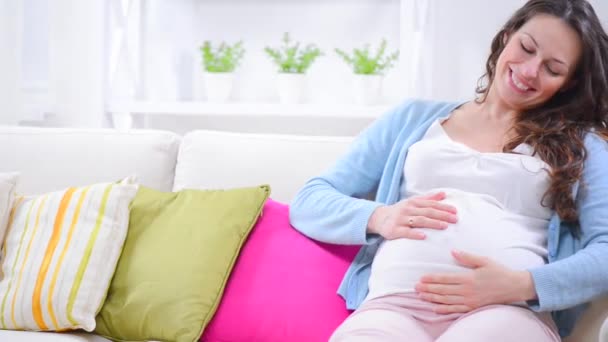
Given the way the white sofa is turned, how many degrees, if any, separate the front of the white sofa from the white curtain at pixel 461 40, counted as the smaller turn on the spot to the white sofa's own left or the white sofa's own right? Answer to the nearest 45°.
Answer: approximately 135° to the white sofa's own left

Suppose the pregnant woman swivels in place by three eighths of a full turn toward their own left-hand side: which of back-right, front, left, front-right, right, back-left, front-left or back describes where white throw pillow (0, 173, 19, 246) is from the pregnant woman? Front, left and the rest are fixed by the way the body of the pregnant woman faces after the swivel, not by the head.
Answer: back-left

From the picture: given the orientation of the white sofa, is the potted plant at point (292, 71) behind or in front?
behind

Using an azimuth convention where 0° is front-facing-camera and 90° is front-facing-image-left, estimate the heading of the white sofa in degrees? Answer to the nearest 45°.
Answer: approximately 0°

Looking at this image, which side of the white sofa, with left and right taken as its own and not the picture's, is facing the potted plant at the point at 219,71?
back

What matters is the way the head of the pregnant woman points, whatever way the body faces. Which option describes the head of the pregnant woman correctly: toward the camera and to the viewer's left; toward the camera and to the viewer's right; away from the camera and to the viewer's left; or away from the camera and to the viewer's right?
toward the camera and to the viewer's left

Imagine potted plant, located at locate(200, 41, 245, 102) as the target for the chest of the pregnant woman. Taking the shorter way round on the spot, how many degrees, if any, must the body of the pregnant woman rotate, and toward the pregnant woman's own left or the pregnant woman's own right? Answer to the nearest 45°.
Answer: approximately 135° to the pregnant woman's own right

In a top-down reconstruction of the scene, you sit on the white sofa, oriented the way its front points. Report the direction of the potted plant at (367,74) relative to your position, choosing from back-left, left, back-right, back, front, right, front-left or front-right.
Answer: back-left

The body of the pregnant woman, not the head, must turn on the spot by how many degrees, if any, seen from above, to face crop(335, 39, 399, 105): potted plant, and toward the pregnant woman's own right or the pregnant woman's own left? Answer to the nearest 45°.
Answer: approximately 135° to the pregnant woman's own right

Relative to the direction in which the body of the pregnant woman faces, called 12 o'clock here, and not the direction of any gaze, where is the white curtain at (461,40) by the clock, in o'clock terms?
The white curtain is roughly at 6 o'clock from the pregnant woman.

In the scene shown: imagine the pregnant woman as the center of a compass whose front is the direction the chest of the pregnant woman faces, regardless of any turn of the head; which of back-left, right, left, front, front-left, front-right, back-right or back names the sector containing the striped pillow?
right

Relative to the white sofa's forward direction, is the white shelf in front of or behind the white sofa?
behind

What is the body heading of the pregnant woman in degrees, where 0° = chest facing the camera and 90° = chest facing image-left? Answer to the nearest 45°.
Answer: approximately 0°
